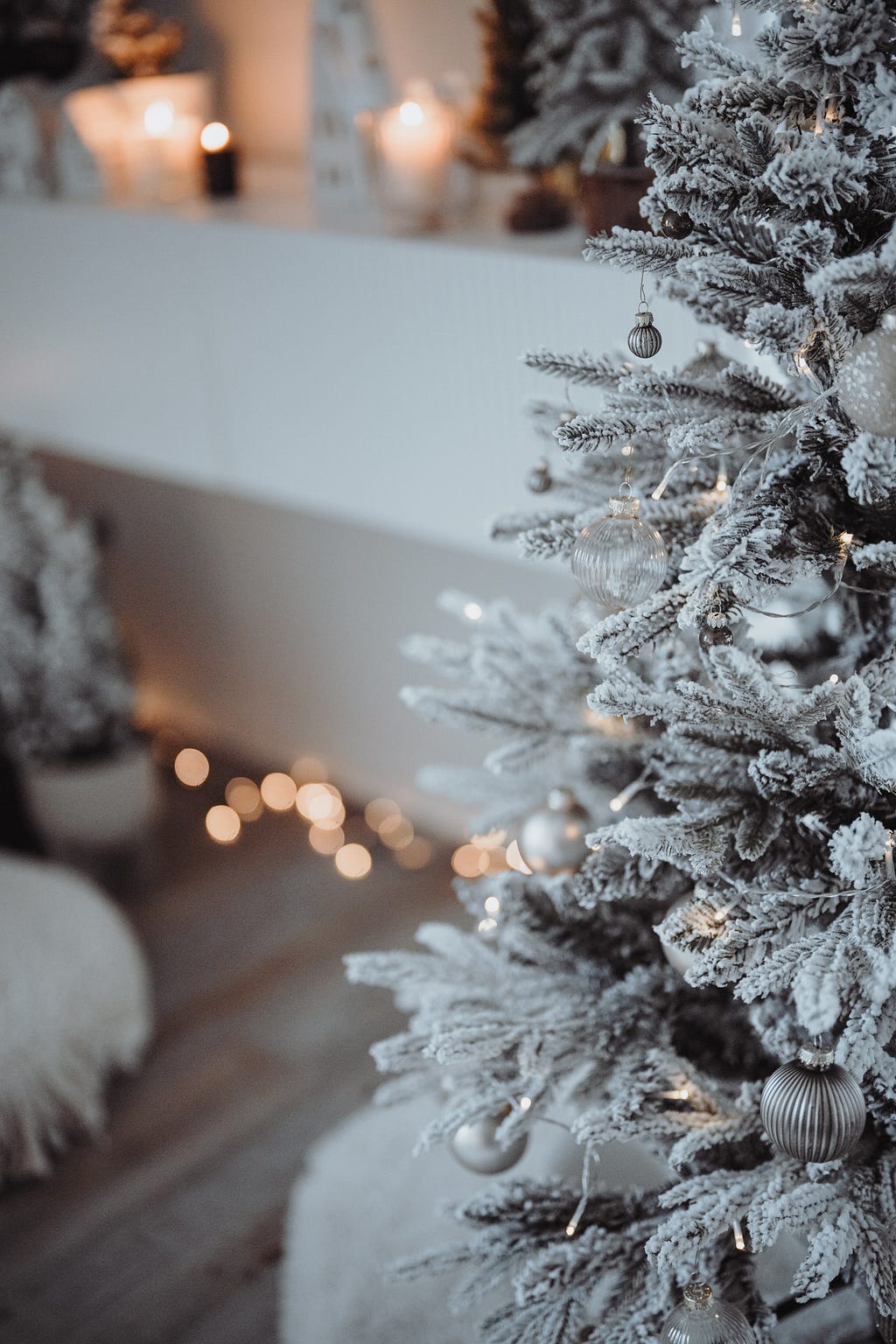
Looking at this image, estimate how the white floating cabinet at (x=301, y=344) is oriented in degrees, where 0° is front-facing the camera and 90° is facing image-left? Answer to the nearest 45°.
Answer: approximately 45°

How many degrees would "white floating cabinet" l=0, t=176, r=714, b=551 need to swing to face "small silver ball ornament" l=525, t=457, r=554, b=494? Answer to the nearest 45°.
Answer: approximately 45° to its left

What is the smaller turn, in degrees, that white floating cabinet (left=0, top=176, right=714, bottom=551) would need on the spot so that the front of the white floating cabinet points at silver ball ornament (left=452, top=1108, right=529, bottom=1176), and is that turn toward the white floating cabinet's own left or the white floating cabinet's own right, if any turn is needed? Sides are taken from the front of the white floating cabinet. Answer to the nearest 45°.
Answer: approximately 45° to the white floating cabinet's own left

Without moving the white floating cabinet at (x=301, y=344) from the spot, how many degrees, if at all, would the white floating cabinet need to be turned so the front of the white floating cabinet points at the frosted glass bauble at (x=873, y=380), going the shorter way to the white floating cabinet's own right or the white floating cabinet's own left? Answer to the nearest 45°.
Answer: approximately 45° to the white floating cabinet's own left

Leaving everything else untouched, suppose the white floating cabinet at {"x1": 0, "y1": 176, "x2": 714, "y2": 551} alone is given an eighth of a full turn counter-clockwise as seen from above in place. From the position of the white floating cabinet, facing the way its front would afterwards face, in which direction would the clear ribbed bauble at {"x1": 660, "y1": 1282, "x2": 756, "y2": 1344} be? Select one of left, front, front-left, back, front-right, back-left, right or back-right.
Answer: front

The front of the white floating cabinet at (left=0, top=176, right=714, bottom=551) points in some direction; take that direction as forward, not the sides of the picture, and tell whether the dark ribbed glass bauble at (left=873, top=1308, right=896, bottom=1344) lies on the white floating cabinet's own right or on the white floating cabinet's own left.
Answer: on the white floating cabinet's own left

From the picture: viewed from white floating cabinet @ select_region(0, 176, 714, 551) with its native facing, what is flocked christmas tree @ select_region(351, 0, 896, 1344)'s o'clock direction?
The flocked christmas tree is roughly at 10 o'clock from the white floating cabinet.
